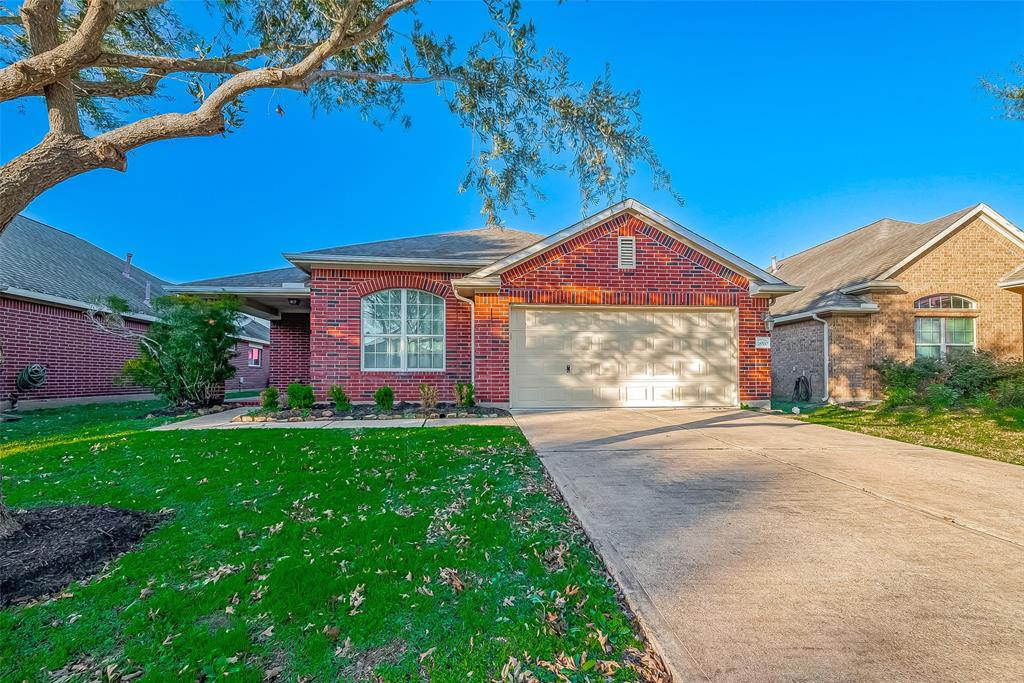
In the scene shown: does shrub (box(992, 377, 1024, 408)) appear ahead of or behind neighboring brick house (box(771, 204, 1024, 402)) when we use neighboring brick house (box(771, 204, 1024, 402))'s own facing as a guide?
ahead

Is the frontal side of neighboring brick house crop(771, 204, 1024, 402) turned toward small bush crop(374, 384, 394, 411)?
no

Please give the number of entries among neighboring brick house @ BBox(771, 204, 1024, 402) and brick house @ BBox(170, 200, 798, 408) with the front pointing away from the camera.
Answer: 0

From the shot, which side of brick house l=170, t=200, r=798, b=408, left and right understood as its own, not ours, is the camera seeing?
front

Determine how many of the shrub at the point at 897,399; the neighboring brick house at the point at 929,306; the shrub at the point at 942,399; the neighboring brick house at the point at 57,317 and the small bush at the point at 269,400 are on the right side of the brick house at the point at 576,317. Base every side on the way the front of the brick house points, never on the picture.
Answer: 2

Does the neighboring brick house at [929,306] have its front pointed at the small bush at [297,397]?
no

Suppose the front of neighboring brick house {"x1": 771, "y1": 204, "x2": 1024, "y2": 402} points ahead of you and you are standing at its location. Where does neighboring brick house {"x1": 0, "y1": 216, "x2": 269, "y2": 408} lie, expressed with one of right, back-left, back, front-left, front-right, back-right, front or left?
right

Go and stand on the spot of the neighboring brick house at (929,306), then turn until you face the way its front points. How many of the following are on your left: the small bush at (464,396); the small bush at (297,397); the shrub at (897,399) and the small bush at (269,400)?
0

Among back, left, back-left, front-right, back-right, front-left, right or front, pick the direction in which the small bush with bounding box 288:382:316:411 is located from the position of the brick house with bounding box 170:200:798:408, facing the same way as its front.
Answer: right

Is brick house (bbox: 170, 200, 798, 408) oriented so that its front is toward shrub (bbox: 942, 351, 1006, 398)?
no

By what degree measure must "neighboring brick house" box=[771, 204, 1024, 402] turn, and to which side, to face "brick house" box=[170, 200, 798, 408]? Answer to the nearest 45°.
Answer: approximately 90° to its right

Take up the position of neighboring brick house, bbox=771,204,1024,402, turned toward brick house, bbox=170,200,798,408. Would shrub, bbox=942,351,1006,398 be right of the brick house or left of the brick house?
left

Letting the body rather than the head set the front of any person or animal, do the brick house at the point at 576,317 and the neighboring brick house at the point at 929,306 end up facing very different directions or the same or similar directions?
same or similar directions

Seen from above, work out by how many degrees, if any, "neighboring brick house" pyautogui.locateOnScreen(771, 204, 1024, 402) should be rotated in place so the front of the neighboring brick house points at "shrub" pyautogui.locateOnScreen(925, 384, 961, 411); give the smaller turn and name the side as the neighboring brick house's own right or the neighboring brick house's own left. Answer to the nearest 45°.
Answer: approximately 45° to the neighboring brick house's own right

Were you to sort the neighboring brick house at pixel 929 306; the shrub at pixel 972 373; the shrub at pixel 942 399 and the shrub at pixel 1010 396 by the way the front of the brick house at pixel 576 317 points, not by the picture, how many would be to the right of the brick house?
0

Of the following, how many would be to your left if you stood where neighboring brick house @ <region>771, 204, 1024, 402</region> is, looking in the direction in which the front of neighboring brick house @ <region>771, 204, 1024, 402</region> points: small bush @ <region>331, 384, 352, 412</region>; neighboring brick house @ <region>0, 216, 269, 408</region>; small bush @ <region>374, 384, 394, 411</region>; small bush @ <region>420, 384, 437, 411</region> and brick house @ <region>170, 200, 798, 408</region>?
0

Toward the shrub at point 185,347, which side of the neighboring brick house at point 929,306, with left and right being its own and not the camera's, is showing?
right

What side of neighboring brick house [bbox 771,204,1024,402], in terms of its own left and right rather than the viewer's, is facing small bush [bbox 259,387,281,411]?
right
